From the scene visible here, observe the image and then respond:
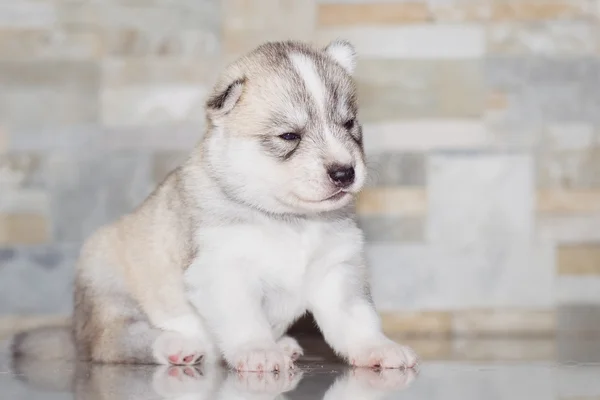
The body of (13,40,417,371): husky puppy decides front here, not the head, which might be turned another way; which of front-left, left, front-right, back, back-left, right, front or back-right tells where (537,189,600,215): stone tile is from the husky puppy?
left

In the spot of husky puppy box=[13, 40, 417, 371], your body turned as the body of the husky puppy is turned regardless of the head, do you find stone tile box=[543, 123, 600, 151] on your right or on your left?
on your left

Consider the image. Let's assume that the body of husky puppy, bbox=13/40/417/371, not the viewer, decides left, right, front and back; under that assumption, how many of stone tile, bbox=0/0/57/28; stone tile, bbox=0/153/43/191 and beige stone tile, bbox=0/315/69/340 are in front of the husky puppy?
0

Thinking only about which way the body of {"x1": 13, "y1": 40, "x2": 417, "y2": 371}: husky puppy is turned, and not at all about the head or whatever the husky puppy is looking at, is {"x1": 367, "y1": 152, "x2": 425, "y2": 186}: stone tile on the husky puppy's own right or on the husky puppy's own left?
on the husky puppy's own left

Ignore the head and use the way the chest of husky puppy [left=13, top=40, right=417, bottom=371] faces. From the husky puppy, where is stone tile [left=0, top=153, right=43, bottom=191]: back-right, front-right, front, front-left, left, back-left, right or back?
back

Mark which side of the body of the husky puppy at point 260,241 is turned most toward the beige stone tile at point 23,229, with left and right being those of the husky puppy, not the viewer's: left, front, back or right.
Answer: back

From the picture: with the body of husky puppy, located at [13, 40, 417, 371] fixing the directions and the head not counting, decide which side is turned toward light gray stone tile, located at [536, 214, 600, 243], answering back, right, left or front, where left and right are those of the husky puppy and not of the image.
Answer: left

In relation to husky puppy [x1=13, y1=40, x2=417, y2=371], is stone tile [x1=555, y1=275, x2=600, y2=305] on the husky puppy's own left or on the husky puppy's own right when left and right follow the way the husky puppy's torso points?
on the husky puppy's own left

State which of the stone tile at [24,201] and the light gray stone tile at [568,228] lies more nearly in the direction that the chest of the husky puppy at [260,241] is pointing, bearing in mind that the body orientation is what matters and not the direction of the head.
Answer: the light gray stone tile

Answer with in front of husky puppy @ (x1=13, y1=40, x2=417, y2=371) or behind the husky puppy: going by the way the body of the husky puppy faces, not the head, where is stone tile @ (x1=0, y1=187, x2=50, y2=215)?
behind

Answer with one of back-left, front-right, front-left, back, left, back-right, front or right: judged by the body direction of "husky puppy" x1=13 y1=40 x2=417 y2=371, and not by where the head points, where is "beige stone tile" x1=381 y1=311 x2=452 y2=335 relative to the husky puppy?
left

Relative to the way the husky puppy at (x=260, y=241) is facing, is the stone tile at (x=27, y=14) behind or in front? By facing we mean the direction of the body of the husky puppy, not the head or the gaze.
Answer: behind

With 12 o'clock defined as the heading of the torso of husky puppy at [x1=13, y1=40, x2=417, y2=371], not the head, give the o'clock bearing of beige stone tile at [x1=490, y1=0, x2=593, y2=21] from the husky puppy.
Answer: The beige stone tile is roughly at 9 o'clock from the husky puppy.

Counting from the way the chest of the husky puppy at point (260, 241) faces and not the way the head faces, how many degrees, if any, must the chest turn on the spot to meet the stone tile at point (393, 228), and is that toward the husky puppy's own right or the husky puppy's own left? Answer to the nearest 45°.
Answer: approximately 90° to the husky puppy's own left

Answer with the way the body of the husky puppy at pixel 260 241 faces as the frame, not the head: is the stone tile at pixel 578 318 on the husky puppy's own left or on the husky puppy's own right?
on the husky puppy's own left

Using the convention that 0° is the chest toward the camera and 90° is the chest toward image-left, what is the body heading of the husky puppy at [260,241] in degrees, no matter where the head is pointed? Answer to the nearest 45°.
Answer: approximately 315°

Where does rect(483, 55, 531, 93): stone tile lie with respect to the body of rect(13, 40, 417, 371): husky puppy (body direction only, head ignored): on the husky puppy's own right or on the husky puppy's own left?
on the husky puppy's own left
